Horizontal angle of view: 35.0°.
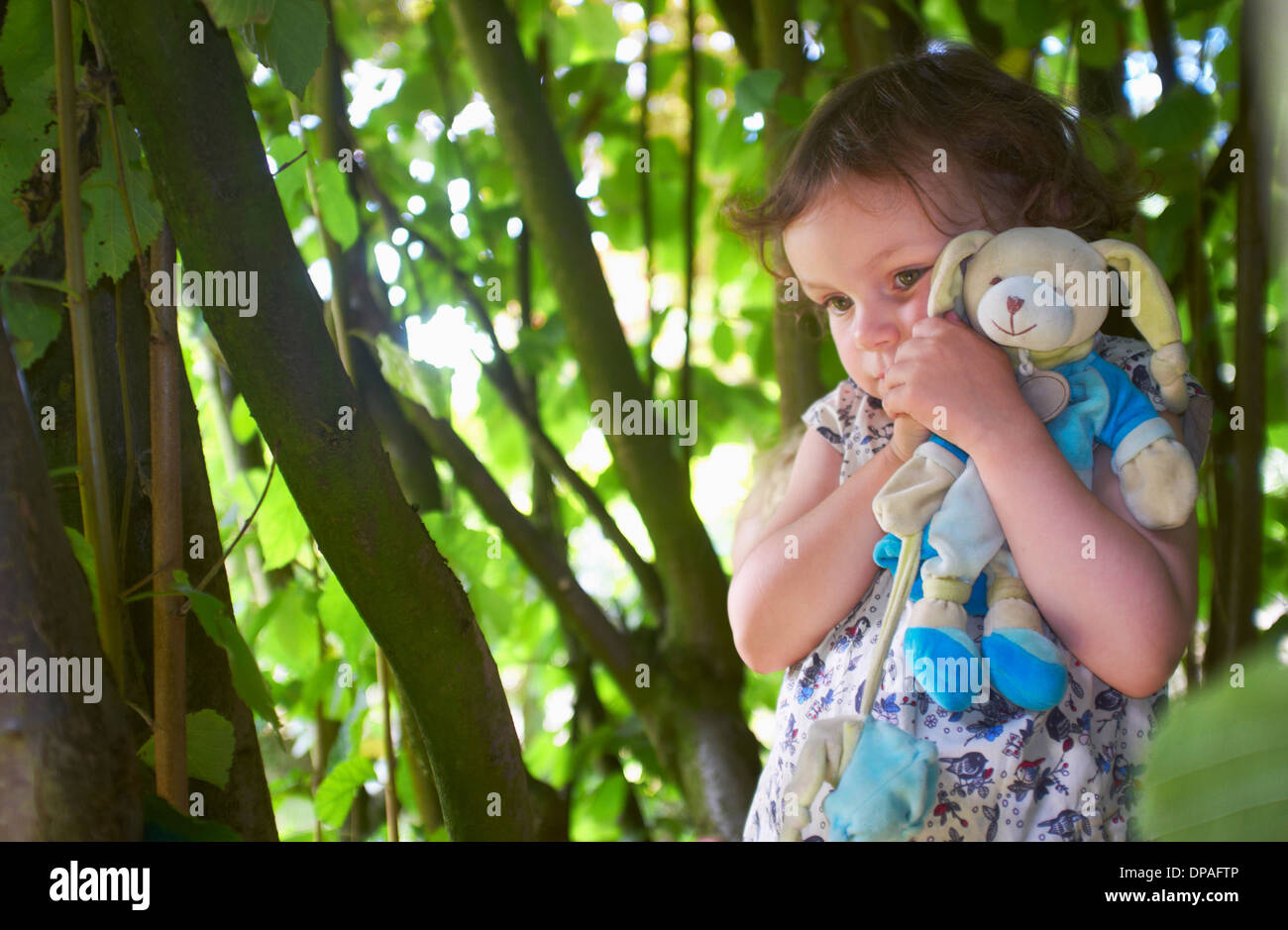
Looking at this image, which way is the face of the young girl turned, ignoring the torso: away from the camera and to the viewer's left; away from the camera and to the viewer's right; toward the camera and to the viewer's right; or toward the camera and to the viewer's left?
toward the camera and to the viewer's left

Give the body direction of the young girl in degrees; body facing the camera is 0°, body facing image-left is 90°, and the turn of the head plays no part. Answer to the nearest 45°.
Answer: approximately 45°
